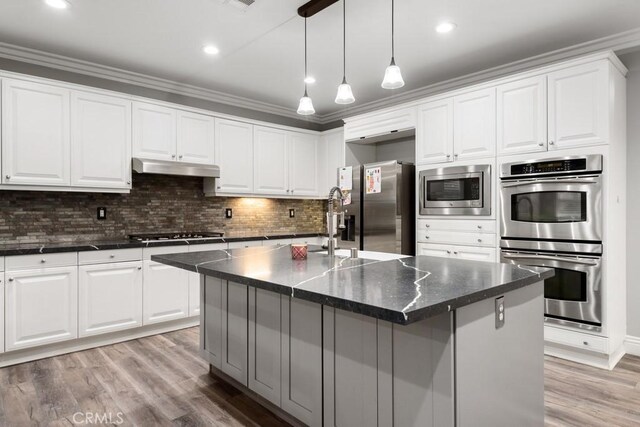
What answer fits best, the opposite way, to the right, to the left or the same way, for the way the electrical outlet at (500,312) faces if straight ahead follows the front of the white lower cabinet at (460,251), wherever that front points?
to the left

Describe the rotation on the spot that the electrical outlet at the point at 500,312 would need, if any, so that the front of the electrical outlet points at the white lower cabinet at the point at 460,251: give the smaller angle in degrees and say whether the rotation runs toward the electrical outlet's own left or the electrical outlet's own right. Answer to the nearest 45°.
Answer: approximately 135° to the electrical outlet's own left

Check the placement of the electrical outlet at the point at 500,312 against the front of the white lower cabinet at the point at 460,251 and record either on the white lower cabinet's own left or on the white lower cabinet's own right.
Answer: on the white lower cabinet's own left

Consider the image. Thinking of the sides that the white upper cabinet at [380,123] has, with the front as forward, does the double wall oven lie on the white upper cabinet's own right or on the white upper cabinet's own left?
on the white upper cabinet's own left

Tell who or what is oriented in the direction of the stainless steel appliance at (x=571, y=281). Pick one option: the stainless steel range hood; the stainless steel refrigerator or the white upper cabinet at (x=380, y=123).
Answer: the stainless steel range hood

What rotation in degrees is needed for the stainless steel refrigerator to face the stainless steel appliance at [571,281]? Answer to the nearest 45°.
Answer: approximately 90° to its left

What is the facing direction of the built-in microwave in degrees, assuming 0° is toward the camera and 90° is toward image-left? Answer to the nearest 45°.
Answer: approximately 45°

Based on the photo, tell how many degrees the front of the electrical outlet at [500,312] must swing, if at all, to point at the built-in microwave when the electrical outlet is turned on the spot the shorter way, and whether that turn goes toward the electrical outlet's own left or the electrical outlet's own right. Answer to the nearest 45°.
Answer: approximately 135° to the electrical outlet's own left

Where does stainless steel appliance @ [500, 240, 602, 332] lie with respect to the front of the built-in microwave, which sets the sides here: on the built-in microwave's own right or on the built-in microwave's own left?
on the built-in microwave's own left

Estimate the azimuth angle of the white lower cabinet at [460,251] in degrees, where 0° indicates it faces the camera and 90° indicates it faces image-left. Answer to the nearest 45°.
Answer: approximately 45°

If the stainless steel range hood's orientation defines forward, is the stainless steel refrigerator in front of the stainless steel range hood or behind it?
in front

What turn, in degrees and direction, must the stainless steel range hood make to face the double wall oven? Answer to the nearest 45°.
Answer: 0° — it already faces it
